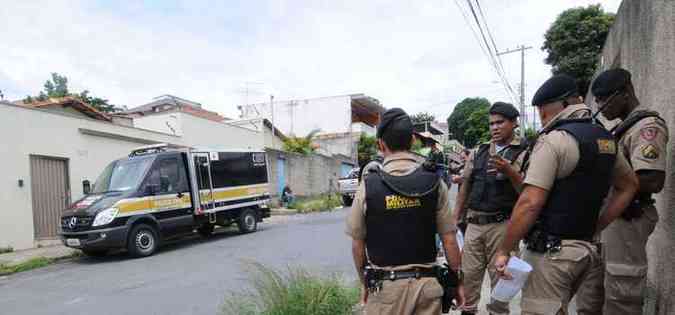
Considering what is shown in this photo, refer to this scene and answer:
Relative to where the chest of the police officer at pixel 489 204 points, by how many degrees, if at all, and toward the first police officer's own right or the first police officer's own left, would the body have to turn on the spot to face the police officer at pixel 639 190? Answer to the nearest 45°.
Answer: approximately 45° to the first police officer's own left

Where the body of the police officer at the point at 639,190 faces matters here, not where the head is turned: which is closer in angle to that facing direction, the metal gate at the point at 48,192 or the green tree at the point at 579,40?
the metal gate

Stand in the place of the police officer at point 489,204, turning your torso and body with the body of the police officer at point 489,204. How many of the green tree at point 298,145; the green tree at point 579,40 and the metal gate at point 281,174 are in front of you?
0

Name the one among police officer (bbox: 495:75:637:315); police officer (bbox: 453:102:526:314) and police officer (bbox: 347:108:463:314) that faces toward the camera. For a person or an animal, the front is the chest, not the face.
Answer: police officer (bbox: 453:102:526:314)

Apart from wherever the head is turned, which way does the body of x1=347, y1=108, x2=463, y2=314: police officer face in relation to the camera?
away from the camera

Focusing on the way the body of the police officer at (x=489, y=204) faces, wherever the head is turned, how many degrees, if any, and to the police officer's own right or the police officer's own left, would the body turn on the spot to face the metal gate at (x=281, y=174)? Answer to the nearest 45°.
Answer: approximately 135° to the police officer's own right

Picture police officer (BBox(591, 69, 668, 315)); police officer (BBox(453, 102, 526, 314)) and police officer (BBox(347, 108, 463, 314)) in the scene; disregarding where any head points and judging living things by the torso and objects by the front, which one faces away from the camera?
police officer (BBox(347, 108, 463, 314))

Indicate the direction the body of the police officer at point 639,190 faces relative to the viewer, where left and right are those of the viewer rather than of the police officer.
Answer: facing to the left of the viewer

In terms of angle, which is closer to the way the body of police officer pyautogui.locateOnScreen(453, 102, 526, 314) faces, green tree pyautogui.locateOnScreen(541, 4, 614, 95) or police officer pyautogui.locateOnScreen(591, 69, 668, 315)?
the police officer

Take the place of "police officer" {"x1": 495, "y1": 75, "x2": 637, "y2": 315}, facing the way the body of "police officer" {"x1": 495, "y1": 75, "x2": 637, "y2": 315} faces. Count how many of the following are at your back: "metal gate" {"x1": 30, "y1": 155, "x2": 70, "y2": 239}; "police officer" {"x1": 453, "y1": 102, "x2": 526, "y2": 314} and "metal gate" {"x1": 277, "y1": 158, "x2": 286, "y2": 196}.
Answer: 0

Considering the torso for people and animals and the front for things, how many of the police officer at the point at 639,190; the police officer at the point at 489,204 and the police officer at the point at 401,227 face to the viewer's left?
1

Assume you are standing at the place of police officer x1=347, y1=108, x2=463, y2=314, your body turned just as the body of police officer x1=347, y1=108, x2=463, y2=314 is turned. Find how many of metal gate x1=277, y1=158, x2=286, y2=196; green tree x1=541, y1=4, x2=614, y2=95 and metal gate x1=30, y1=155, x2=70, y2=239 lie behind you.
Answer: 0

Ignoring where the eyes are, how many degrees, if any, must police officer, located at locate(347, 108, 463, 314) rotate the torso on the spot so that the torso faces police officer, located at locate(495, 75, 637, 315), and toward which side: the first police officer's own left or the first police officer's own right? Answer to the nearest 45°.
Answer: approximately 90° to the first police officer's own right

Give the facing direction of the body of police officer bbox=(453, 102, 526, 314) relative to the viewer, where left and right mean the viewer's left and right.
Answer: facing the viewer

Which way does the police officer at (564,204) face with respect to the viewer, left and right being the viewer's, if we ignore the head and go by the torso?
facing away from the viewer and to the left of the viewer

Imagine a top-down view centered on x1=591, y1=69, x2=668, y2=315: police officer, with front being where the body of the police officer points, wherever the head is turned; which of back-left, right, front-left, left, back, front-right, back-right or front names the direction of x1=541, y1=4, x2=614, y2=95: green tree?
right
